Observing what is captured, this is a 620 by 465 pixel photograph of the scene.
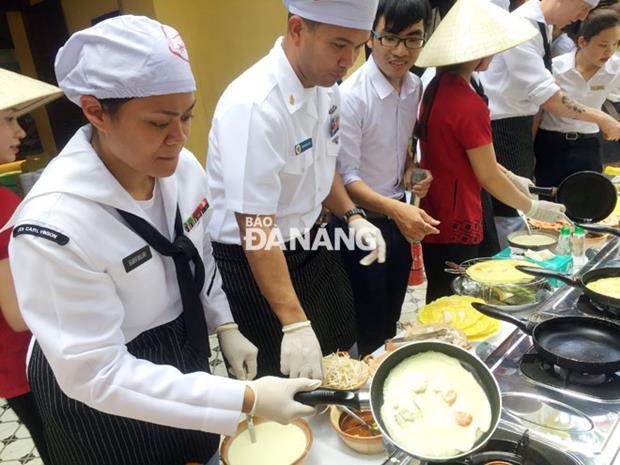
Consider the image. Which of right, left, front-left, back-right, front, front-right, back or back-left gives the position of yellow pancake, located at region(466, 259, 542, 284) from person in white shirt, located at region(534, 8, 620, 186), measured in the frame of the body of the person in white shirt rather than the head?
front

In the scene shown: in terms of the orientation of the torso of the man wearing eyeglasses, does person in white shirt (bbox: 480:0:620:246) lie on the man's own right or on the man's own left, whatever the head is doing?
on the man's own left

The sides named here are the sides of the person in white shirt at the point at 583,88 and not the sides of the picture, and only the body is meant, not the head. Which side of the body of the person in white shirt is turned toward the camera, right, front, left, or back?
front

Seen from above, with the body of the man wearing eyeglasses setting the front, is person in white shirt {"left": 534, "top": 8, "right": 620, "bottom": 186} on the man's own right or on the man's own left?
on the man's own left

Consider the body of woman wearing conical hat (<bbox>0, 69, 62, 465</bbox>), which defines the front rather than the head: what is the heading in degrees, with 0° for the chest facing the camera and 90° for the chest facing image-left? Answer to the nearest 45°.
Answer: approximately 270°

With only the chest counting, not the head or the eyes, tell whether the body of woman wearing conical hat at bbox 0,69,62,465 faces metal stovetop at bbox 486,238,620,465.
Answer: yes

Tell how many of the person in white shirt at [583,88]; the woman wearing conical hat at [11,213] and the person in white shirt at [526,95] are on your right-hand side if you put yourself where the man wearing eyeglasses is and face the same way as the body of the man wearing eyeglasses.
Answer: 1

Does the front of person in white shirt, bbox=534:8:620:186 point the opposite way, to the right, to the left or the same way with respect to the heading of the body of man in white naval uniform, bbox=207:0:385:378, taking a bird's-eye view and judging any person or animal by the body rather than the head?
to the right

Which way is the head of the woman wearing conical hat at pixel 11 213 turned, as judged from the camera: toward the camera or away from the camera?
toward the camera

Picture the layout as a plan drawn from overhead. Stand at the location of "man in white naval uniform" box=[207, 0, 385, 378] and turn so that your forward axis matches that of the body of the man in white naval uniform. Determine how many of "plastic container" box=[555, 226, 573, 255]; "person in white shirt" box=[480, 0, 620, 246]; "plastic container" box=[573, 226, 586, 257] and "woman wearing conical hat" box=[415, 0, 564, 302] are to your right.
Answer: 0
